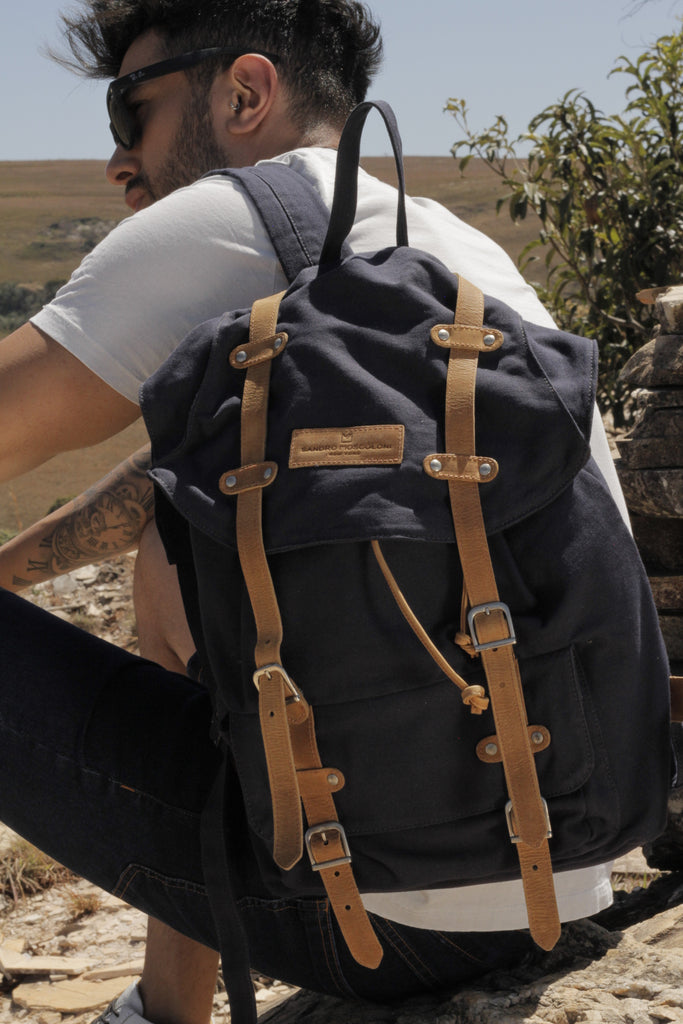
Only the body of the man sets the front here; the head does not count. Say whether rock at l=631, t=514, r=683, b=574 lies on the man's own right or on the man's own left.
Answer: on the man's own right

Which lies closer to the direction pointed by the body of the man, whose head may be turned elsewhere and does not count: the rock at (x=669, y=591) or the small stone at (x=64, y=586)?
the small stone

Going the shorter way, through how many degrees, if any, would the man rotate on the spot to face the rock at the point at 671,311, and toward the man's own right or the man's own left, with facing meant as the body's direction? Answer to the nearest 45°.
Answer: approximately 90° to the man's own right

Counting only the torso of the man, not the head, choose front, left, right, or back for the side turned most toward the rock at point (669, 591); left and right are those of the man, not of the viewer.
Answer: right

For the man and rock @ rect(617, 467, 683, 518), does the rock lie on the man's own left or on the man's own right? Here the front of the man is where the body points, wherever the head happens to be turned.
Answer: on the man's own right

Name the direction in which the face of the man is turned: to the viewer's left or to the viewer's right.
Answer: to the viewer's left

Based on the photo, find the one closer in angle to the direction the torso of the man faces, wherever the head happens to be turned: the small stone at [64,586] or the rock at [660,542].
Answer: the small stone

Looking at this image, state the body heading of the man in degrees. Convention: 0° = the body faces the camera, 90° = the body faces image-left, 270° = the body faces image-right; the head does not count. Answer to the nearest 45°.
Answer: approximately 135°
